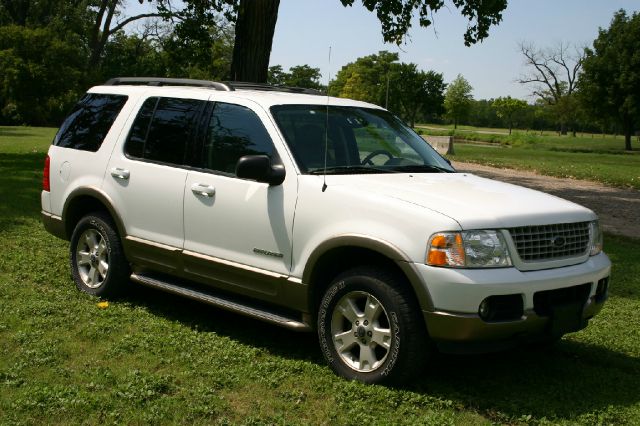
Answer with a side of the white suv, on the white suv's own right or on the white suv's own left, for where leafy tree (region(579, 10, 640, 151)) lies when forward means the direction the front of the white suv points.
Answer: on the white suv's own left

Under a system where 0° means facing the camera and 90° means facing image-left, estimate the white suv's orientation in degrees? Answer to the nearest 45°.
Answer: approximately 315°
